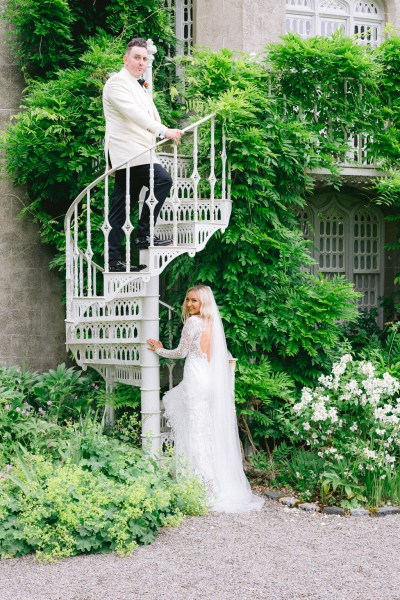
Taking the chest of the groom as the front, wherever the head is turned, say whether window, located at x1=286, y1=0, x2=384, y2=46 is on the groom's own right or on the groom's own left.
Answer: on the groom's own left

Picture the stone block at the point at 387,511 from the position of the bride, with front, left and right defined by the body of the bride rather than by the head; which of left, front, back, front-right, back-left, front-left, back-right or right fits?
back-right

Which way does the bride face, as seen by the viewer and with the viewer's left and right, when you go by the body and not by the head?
facing away from the viewer and to the left of the viewer
